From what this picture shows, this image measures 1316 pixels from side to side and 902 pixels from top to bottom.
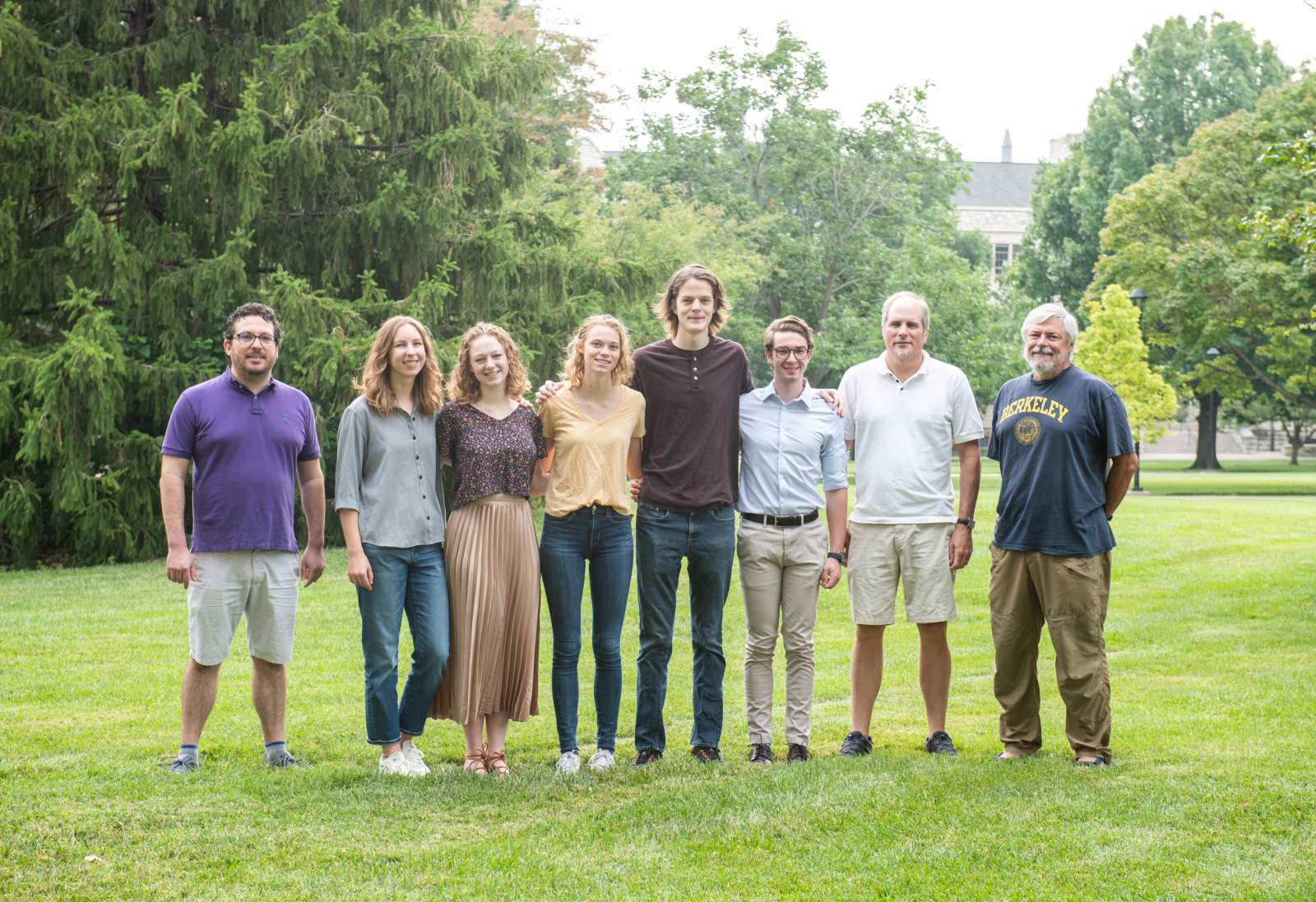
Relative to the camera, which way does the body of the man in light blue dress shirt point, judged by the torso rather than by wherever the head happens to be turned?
toward the camera

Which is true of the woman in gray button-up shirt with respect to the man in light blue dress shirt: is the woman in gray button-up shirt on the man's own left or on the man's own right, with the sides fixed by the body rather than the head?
on the man's own right

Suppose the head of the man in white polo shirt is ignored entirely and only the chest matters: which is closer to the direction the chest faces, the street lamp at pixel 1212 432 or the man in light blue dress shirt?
the man in light blue dress shirt

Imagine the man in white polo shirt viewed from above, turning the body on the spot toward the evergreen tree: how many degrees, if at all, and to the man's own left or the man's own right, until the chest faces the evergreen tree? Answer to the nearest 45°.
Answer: approximately 135° to the man's own right

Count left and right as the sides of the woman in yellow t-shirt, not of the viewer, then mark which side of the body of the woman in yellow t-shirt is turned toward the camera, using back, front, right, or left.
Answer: front

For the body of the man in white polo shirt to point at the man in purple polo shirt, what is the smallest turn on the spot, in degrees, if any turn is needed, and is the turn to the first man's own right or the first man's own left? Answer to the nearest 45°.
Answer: approximately 90° to the first man's own right

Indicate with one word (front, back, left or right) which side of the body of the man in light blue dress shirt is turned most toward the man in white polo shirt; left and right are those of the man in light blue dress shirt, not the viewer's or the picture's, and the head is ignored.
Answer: left

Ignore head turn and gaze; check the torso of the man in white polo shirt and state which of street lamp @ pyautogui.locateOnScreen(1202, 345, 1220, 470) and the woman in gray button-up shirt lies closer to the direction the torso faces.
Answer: the woman in gray button-up shirt

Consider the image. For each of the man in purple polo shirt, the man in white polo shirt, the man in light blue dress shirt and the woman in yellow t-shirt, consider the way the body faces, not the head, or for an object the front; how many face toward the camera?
4
